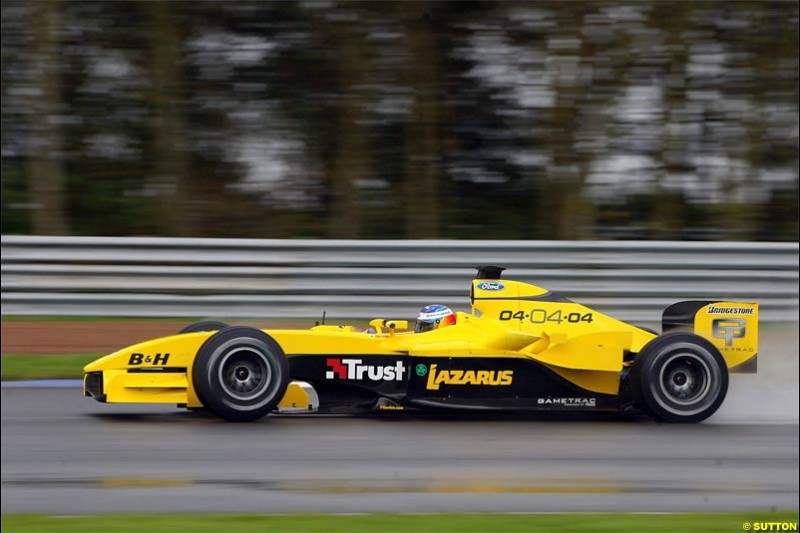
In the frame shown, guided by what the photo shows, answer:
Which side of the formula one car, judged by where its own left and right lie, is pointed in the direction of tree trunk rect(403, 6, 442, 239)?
right

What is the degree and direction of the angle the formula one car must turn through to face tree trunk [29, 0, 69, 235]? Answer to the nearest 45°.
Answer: approximately 45° to its right

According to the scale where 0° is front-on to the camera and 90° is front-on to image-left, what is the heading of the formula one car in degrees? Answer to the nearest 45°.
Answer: approximately 90°
